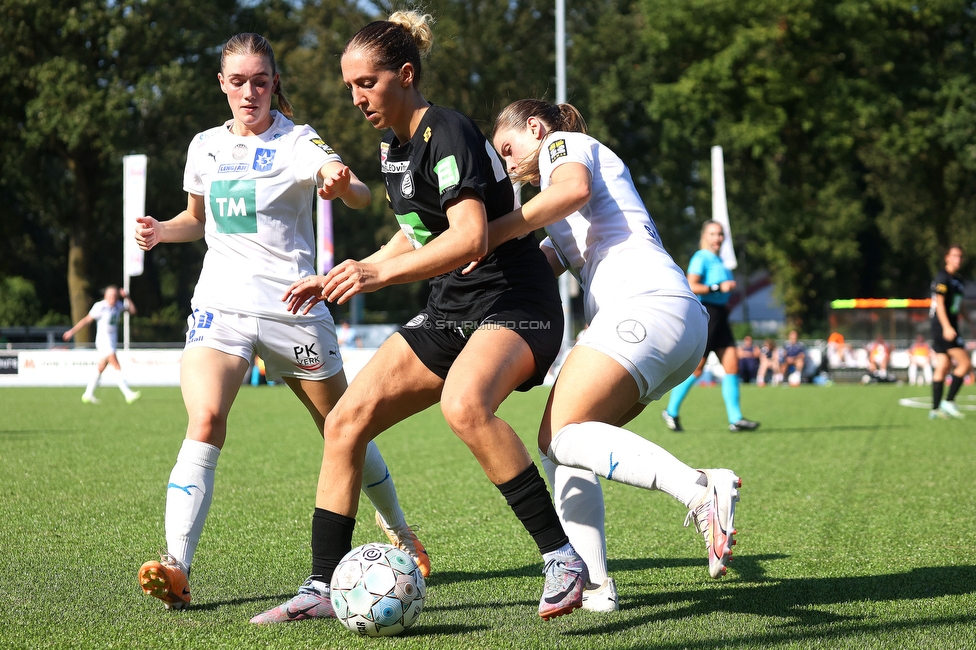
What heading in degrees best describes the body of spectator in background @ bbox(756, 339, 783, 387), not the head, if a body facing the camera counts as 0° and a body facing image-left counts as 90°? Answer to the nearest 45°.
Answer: approximately 0°

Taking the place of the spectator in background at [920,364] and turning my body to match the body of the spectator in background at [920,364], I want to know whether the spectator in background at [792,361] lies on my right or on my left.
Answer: on my right

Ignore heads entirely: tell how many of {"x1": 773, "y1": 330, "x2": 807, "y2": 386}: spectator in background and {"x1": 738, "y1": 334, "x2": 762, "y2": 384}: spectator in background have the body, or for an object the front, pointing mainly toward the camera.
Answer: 2

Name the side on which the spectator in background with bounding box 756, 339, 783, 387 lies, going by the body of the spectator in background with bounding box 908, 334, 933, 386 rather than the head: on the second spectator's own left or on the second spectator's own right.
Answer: on the second spectator's own right

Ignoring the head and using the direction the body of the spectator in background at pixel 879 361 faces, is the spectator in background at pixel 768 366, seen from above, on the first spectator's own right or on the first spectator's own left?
on the first spectator's own right

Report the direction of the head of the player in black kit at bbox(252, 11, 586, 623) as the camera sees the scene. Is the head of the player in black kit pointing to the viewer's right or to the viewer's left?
to the viewer's left

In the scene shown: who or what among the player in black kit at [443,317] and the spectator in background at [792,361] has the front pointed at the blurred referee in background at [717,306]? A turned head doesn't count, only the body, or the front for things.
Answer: the spectator in background

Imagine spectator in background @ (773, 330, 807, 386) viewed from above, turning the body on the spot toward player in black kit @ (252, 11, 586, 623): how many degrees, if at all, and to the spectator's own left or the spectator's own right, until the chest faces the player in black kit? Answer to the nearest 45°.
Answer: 0° — they already face them

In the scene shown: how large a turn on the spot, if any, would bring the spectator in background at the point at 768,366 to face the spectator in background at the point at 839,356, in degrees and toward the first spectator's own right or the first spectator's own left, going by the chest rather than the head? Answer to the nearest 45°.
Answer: approximately 135° to the first spectator's own left
